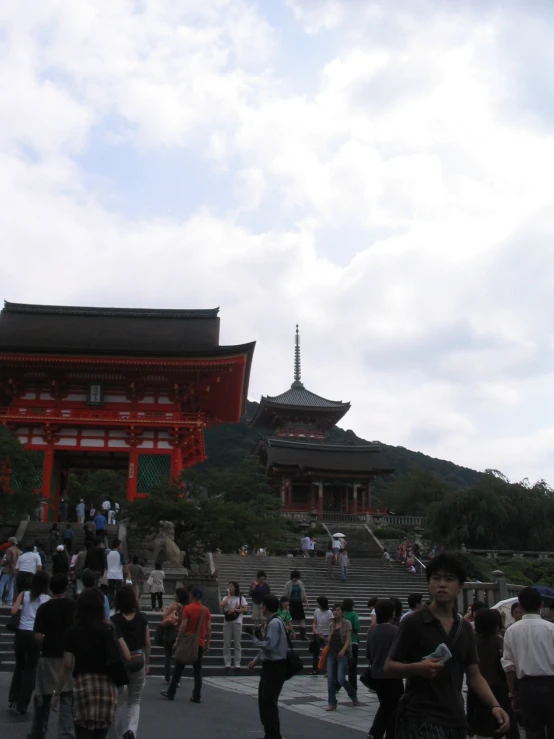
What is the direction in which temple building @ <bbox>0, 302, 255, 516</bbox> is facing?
toward the camera

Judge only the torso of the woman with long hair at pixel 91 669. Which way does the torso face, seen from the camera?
away from the camera

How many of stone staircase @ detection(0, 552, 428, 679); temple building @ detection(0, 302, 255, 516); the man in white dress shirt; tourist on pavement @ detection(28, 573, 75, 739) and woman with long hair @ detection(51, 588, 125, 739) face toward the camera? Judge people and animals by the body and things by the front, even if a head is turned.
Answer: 2

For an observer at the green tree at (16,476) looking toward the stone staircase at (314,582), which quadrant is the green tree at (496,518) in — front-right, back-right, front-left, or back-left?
front-left

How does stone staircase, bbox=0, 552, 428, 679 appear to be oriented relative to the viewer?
toward the camera

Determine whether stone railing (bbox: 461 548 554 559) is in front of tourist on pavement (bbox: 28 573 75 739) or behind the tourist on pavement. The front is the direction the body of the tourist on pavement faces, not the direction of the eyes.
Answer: in front

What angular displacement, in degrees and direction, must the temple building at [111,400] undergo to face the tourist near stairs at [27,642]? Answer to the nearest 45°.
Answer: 0° — it already faces them

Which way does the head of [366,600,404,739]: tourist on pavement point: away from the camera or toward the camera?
away from the camera

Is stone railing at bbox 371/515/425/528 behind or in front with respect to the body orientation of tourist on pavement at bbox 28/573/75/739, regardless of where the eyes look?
in front

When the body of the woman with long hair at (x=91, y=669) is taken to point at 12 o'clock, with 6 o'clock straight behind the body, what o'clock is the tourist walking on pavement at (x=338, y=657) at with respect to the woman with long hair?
The tourist walking on pavement is roughly at 1 o'clock from the woman with long hair.

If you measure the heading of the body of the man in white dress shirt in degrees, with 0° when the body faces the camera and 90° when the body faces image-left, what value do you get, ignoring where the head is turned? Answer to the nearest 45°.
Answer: approximately 180°

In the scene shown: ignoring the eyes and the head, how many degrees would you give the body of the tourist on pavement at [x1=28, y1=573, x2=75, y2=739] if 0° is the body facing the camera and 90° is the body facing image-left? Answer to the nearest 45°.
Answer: approximately 180°

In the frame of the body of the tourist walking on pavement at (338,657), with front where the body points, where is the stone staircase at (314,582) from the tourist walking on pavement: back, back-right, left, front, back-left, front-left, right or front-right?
back-right

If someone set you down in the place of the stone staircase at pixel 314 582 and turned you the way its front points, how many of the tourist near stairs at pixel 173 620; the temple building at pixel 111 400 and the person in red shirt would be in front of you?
2

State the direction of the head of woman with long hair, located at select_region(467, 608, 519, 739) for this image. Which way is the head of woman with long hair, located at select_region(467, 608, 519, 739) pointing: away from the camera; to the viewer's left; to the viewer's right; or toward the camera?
away from the camera
